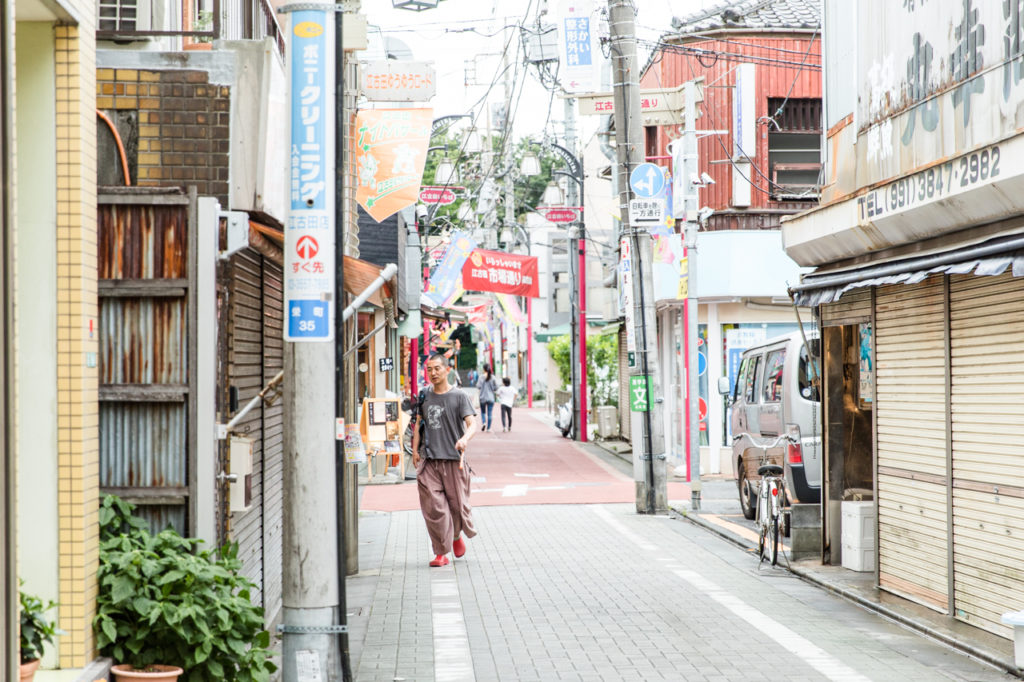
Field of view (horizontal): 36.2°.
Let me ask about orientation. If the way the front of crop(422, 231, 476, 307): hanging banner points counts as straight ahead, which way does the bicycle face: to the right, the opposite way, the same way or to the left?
the opposite way

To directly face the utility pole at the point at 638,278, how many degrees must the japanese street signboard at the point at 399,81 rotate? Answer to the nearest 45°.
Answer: approximately 135° to its left

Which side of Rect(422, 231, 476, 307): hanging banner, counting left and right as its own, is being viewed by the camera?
front

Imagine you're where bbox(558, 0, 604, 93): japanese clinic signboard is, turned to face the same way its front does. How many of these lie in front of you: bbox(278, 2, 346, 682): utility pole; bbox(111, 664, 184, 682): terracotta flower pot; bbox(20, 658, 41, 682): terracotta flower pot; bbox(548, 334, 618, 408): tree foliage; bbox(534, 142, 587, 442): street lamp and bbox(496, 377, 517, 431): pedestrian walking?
3

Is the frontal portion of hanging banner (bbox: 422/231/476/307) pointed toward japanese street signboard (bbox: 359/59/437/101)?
yes

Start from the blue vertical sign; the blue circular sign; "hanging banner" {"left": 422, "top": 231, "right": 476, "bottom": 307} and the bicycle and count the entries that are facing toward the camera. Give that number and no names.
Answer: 3

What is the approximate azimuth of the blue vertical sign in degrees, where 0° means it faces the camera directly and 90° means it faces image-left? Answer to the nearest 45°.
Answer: approximately 0°

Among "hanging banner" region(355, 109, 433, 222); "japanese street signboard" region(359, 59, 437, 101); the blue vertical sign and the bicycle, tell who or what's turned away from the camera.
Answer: the bicycle

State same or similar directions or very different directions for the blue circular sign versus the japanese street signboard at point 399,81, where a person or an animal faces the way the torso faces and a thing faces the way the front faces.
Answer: same or similar directions

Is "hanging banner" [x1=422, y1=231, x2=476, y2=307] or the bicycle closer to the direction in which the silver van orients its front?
the hanging banner

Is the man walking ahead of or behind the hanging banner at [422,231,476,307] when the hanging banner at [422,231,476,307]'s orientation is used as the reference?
ahead

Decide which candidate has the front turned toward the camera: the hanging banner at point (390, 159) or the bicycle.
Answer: the hanging banner

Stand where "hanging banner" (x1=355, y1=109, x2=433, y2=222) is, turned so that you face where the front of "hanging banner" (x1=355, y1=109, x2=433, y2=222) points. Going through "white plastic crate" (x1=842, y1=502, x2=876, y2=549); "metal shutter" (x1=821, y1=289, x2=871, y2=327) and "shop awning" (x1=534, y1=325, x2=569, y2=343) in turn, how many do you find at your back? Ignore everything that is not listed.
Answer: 1

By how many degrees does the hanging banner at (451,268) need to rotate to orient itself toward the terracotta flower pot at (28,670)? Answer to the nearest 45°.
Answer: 0° — it already faces it

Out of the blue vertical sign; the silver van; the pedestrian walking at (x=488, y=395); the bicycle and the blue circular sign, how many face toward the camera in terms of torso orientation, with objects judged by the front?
2

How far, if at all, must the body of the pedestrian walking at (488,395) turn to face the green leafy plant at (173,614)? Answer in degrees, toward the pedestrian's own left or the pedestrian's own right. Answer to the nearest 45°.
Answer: approximately 180°
